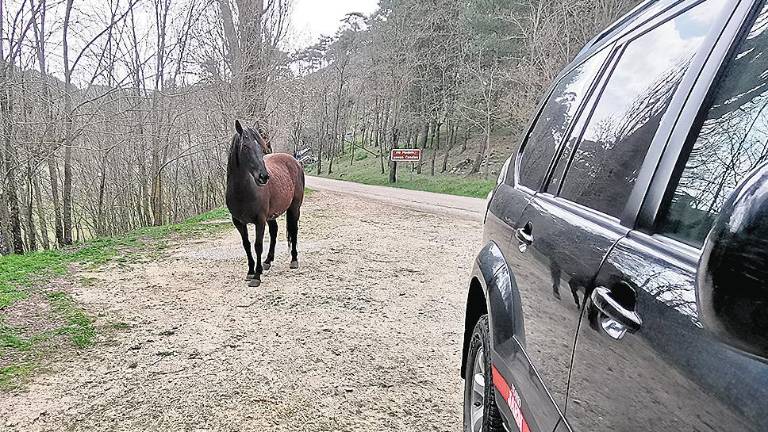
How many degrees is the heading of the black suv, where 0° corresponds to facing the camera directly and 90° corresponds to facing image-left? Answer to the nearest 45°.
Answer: approximately 315°

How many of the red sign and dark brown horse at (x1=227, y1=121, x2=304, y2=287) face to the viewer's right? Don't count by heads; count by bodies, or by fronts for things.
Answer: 0

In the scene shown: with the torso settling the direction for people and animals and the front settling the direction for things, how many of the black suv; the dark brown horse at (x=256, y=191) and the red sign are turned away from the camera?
0

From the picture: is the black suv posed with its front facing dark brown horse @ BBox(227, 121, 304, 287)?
no

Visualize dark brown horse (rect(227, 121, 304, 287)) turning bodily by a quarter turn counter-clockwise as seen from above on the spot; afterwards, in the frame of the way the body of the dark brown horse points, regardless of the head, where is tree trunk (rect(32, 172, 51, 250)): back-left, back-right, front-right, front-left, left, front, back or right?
back

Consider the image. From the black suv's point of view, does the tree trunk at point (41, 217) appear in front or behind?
behind

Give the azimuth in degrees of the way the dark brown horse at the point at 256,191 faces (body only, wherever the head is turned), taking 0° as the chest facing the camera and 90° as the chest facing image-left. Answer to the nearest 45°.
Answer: approximately 45°

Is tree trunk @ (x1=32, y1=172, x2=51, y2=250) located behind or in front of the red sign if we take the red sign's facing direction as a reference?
in front

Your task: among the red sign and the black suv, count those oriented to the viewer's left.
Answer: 0

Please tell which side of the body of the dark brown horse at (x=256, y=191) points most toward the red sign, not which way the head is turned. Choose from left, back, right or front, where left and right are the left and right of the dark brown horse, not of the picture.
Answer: back

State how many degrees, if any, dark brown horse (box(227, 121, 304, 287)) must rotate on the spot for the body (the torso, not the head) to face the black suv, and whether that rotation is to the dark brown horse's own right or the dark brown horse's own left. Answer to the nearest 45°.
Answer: approximately 45° to the dark brown horse's own left

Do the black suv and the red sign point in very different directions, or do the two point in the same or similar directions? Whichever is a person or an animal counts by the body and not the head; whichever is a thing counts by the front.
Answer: same or similar directions

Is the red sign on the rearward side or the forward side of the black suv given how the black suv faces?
on the rearward side

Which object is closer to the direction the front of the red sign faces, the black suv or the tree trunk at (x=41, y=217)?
the black suv

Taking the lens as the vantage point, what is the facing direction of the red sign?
facing the viewer

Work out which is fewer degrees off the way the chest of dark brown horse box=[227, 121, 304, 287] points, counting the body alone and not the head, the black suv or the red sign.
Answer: the black suv

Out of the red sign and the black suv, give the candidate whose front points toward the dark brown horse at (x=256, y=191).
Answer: the red sign
